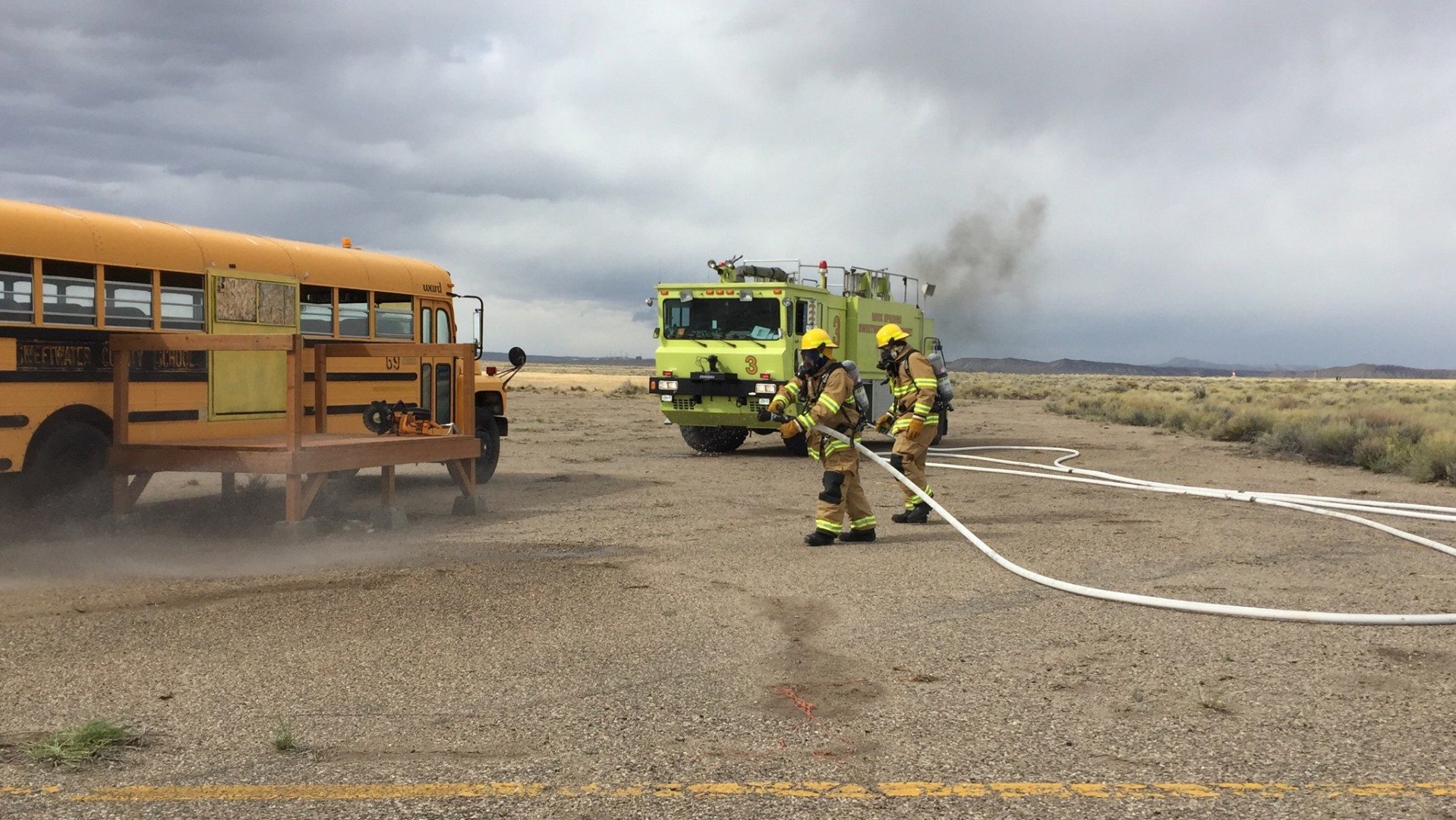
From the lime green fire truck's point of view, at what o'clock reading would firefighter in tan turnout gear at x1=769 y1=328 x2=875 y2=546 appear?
The firefighter in tan turnout gear is roughly at 10 o'clock from the lime green fire truck.

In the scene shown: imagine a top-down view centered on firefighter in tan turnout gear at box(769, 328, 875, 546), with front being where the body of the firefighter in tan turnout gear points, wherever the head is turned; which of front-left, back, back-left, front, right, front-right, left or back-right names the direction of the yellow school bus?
front-right

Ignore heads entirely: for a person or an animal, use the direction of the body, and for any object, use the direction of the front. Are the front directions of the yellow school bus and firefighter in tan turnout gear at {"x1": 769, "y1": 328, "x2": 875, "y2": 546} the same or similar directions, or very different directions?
very different directions

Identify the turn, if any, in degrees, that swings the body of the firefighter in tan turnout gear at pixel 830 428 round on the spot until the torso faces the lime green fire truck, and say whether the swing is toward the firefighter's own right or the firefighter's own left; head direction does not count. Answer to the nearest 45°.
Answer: approximately 135° to the firefighter's own right

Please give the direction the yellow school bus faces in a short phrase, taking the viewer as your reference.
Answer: facing away from the viewer and to the right of the viewer

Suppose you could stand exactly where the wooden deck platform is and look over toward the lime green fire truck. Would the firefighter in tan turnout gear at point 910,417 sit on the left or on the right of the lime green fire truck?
right

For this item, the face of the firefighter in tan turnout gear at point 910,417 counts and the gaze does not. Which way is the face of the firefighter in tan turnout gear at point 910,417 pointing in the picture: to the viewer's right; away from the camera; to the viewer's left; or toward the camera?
to the viewer's left

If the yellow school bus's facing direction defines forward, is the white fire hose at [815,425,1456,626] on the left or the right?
on its right

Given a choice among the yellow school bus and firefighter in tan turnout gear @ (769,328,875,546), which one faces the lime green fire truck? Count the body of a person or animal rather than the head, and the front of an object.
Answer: the yellow school bus

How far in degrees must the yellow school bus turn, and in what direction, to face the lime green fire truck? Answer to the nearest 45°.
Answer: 0° — it already faces it
